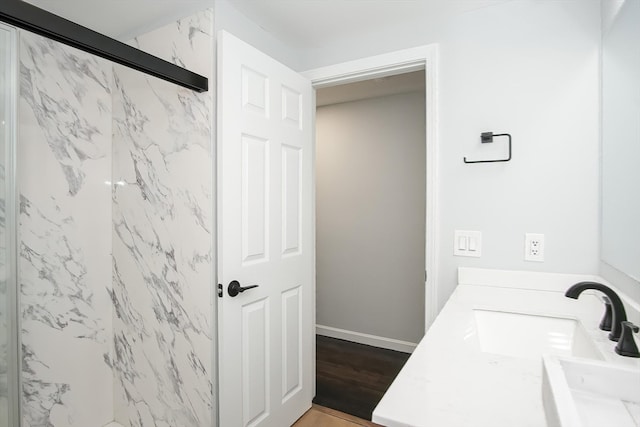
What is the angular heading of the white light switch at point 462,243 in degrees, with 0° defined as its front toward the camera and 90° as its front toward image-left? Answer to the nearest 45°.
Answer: approximately 0°

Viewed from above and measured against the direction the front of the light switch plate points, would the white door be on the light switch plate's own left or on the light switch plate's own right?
on the light switch plate's own right

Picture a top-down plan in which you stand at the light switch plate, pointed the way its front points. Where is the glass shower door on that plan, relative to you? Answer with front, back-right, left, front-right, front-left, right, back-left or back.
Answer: front-right

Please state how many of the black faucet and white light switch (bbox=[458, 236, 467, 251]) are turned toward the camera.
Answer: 1

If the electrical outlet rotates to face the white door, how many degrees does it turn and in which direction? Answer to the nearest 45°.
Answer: approximately 45° to its right

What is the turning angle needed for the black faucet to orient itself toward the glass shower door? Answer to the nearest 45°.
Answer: approximately 45° to its left

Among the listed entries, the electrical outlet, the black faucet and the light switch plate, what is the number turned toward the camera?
2

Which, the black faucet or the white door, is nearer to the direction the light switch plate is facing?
the black faucet

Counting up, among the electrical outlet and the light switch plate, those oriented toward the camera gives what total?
2

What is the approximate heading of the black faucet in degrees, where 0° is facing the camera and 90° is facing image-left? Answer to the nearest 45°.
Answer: approximately 90°

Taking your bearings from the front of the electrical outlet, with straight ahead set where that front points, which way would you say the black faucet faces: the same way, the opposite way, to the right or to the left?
to the right
